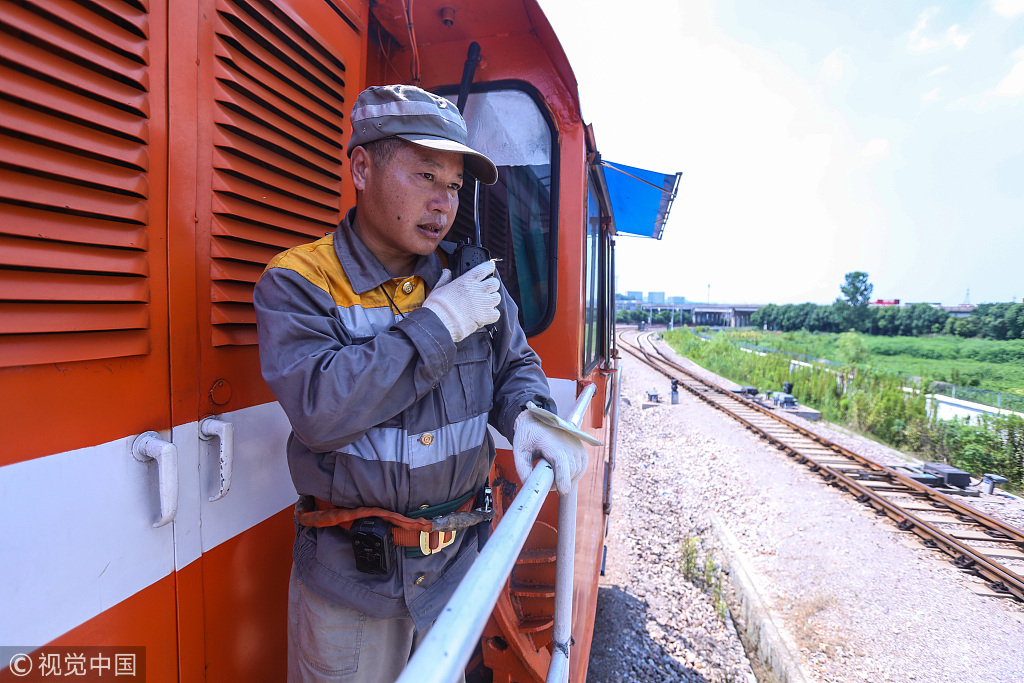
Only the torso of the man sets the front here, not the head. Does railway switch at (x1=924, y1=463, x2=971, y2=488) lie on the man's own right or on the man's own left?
on the man's own left

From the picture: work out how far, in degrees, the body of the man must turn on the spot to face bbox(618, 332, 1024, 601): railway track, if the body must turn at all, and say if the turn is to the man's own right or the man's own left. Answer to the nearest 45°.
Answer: approximately 90° to the man's own left

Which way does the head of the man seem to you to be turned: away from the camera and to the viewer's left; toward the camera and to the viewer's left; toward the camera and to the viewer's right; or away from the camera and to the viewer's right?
toward the camera and to the viewer's right

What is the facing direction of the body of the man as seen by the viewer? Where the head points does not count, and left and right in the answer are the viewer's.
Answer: facing the viewer and to the right of the viewer
